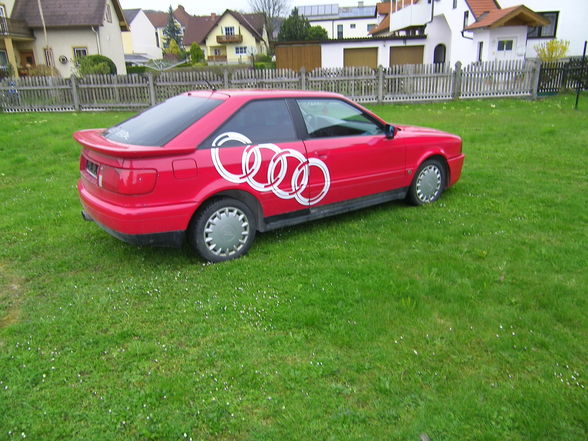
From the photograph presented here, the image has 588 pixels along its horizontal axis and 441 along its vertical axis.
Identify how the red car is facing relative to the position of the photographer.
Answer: facing away from the viewer and to the right of the viewer

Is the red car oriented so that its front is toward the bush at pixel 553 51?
yes

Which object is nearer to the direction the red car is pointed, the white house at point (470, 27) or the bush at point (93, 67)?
the white house

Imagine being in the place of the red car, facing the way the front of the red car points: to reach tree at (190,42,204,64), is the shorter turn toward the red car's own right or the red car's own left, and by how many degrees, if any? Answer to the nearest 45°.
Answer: approximately 45° to the red car's own left

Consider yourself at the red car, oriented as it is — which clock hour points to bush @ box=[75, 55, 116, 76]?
The bush is roughly at 10 o'clock from the red car.

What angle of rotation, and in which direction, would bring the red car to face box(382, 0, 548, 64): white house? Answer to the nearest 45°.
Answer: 0° — it already faces it

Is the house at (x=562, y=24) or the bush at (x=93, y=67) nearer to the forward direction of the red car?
the house

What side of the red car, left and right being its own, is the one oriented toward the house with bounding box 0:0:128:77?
left

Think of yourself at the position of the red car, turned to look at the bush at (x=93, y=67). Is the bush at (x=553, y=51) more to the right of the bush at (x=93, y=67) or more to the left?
right

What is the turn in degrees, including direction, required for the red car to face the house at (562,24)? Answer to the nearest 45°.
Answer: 0° — it already faces it
